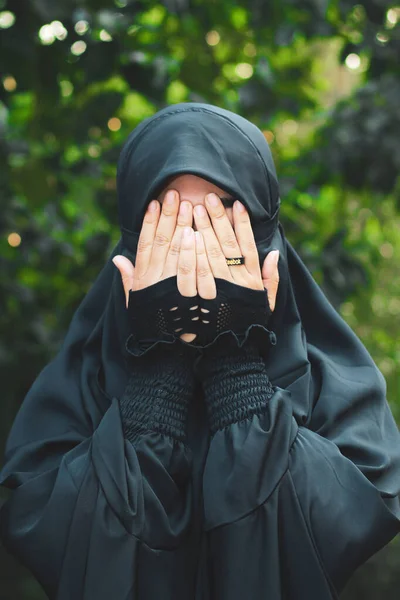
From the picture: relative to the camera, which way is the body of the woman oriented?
toward the camera
